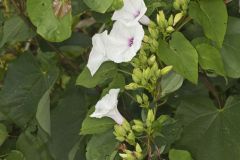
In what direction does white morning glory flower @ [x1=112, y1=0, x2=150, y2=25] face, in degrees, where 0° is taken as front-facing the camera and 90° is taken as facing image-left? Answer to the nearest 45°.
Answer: approximately 45°

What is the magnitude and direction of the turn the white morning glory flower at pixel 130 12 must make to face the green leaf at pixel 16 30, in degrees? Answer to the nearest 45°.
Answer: approximately 90° to its right
